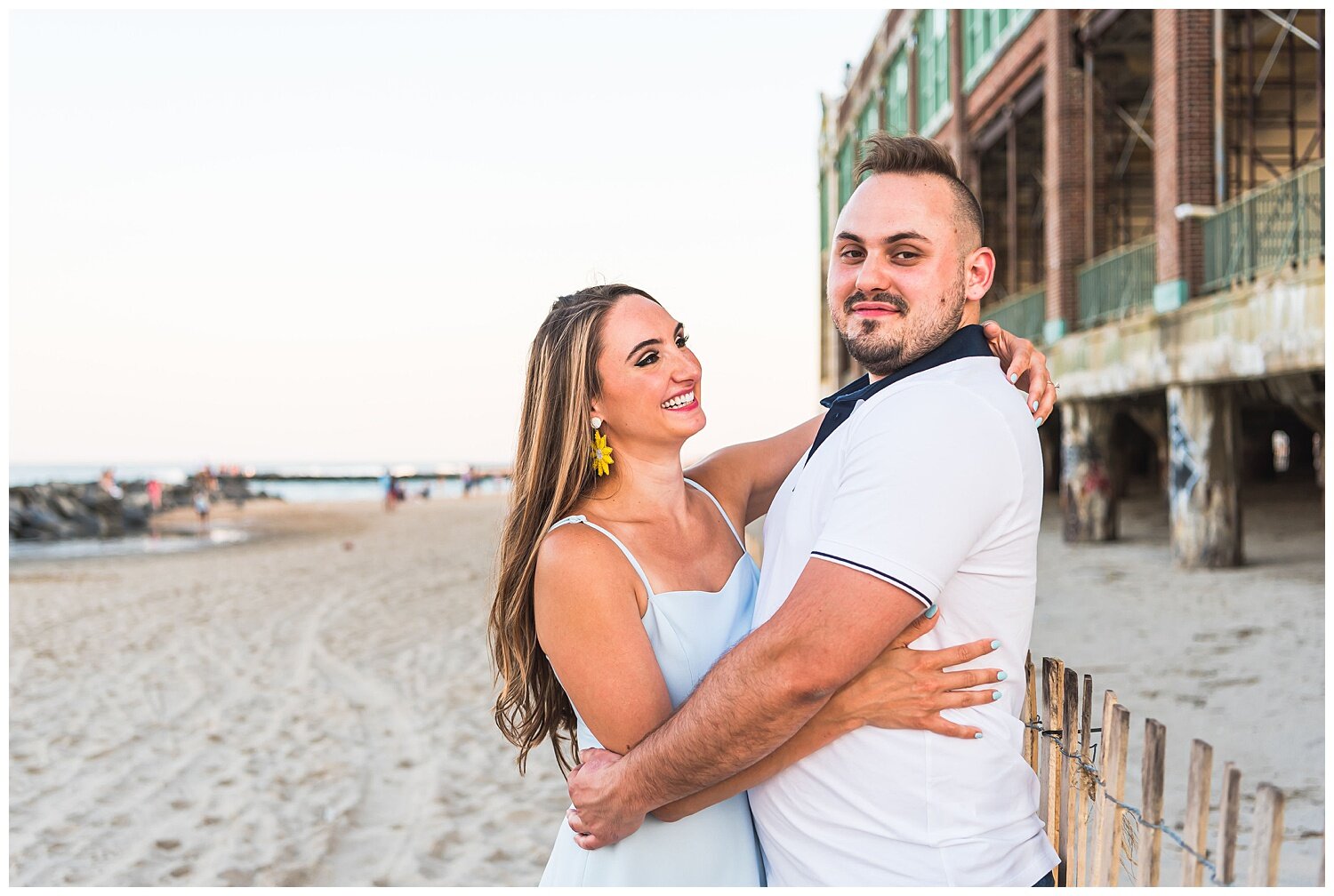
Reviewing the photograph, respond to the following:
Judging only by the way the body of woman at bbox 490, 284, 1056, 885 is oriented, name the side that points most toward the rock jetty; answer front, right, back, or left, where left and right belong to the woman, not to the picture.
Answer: back

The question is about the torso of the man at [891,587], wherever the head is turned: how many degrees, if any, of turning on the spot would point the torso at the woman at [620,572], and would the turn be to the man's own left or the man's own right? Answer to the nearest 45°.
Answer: approximately 45° to the man's own right

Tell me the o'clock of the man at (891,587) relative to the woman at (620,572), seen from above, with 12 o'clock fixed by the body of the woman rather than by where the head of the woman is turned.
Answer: The man is roughly at 12 o'clock from the woman.

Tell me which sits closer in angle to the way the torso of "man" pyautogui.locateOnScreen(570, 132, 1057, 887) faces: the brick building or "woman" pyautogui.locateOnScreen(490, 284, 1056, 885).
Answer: the woman

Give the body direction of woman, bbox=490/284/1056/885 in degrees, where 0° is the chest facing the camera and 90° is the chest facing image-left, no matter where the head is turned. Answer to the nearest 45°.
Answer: approximately 315°

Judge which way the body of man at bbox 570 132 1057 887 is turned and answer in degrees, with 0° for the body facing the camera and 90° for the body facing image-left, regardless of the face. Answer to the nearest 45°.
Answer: approximately 90°
